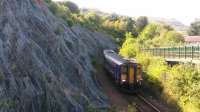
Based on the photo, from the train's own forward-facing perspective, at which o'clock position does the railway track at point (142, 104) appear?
The railway track is roughly at 1 o'clock from the train.

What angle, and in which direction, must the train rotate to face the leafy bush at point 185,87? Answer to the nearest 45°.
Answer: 0° — it already faces it

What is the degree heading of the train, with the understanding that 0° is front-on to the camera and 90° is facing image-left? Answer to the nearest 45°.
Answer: approximately 315°
